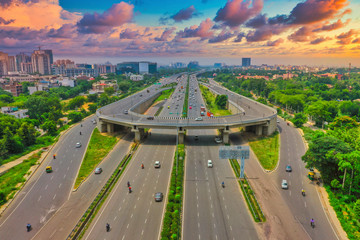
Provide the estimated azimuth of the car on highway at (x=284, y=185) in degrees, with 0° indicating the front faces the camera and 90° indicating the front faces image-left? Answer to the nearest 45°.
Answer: approximately 0°

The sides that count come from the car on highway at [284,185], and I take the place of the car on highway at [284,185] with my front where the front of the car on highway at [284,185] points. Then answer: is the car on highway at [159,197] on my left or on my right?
on my right

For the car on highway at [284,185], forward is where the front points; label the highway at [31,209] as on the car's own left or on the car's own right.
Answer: on the car's own right

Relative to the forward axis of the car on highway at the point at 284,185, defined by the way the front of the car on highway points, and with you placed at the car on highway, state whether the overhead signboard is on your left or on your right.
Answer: on your right

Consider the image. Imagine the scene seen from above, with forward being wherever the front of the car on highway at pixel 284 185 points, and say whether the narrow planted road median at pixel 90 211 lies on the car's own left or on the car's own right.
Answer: on the car's own right
